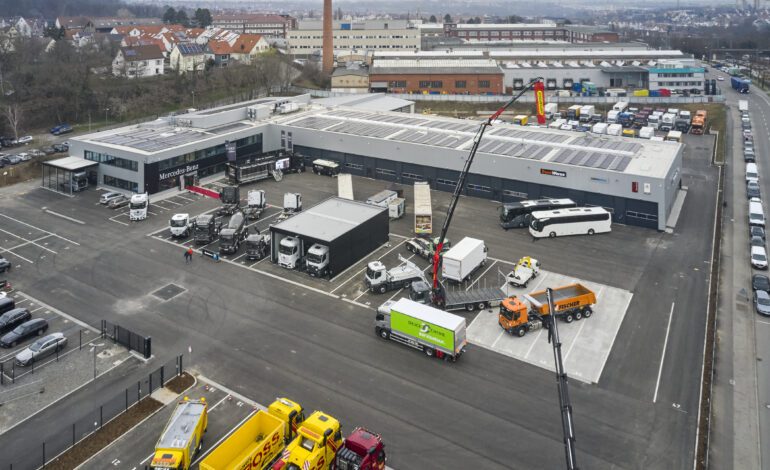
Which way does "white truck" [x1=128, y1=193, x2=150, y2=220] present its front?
toward the camera

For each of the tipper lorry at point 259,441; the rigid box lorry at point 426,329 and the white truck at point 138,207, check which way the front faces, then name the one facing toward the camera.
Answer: the white truck

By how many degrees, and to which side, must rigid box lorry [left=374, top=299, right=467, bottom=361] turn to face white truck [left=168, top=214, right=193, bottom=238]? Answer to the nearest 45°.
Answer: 0° — it already faces it

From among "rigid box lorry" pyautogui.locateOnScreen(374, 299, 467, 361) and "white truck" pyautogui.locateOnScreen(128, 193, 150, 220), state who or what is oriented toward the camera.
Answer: the white truck

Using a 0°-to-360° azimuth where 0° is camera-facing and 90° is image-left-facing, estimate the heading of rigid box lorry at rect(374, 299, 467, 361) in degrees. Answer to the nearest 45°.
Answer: approximately 135°

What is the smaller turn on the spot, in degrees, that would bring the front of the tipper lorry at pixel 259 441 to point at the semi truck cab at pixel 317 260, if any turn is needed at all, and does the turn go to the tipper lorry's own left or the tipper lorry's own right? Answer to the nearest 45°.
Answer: approximately 45° to the tipper lorry's own left

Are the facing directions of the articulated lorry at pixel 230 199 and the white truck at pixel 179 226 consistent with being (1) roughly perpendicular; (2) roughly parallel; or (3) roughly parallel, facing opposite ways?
roughly parallel

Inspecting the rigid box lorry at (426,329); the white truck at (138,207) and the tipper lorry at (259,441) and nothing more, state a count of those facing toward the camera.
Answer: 1

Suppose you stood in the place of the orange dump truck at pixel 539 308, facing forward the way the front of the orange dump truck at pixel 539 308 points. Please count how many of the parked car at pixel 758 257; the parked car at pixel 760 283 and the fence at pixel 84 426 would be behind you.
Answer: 2

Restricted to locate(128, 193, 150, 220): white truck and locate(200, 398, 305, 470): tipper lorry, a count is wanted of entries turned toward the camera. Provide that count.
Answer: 1

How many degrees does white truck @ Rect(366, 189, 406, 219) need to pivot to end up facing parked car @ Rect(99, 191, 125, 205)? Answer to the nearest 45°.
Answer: approximately 135° to its right

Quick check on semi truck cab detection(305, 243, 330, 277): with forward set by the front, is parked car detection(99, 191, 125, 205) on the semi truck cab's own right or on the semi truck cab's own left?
on the semi truck cab's own right
